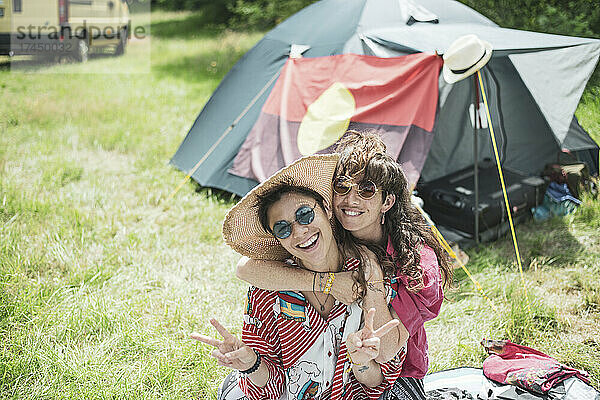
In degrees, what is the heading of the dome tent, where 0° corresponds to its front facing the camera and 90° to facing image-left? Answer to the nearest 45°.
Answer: approximately 315°

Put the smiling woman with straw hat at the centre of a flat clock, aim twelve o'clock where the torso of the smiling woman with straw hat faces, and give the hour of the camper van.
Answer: The camper van is roughly at 5 o'clock from the smiling woman with straw hat.

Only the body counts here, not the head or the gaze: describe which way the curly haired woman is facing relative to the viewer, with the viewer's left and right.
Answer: facing the viewer and to the left of the viewer

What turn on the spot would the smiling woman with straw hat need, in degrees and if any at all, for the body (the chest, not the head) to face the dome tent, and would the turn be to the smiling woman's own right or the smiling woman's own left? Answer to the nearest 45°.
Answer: approximately 180°

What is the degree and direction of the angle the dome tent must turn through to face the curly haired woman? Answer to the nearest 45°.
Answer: approximately 45° to its right

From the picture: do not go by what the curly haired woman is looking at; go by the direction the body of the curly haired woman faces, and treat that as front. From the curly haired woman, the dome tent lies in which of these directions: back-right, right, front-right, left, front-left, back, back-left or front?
back-right

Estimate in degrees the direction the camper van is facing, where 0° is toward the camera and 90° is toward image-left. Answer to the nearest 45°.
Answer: approximately 315°

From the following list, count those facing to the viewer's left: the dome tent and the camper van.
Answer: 0

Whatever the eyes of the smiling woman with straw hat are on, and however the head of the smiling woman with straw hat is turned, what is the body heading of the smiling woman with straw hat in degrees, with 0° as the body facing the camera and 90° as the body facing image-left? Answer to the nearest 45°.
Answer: approximately 0°

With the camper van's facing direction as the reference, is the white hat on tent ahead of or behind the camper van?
ahead
